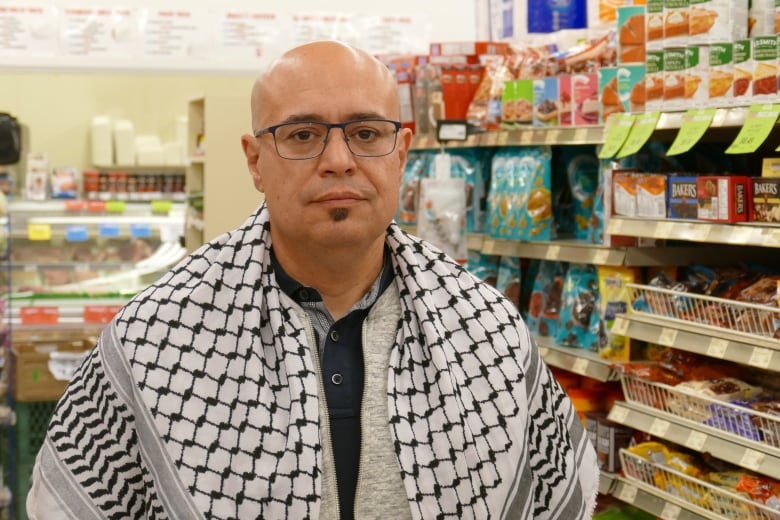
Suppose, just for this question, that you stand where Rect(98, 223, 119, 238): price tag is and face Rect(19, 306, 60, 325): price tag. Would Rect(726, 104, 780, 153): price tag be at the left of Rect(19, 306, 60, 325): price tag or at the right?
left

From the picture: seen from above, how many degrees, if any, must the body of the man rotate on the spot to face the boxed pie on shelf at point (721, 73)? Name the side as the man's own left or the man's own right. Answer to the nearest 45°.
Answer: approximately 135° to the man's own left

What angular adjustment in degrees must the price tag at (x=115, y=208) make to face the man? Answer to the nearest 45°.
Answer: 0° — it already faces them

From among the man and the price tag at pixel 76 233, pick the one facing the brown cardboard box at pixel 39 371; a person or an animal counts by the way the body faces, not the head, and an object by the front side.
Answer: the price tag

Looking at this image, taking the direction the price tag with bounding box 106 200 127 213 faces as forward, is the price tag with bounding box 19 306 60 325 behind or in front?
in front

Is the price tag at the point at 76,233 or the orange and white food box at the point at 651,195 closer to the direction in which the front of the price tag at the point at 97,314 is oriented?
the orange and white food box

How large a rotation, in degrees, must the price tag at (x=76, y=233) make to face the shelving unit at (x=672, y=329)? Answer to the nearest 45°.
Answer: approximately 45° to its left

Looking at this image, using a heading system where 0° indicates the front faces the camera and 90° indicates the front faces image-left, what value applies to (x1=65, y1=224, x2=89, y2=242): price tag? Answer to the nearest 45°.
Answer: approximately 0°
